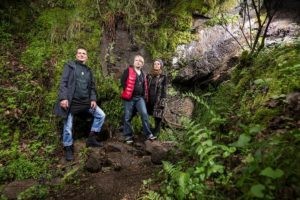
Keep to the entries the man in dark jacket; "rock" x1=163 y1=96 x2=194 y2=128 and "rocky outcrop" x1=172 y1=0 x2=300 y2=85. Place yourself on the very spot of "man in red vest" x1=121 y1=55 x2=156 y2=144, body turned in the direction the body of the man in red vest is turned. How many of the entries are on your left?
2

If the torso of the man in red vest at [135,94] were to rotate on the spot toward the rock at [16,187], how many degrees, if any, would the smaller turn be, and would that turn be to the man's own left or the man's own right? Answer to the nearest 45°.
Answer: approximately 90° to the man's own right

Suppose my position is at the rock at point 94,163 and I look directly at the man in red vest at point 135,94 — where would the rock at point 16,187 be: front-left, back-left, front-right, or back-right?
back-left

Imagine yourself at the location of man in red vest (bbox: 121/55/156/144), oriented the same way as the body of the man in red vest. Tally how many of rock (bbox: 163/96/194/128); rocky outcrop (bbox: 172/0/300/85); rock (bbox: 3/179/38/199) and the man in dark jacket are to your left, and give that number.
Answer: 2

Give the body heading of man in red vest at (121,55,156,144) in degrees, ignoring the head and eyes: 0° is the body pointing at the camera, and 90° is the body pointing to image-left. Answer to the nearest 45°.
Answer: approximately 315°

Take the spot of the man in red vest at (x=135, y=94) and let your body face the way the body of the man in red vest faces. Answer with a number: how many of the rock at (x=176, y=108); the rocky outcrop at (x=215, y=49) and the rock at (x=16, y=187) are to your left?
2
